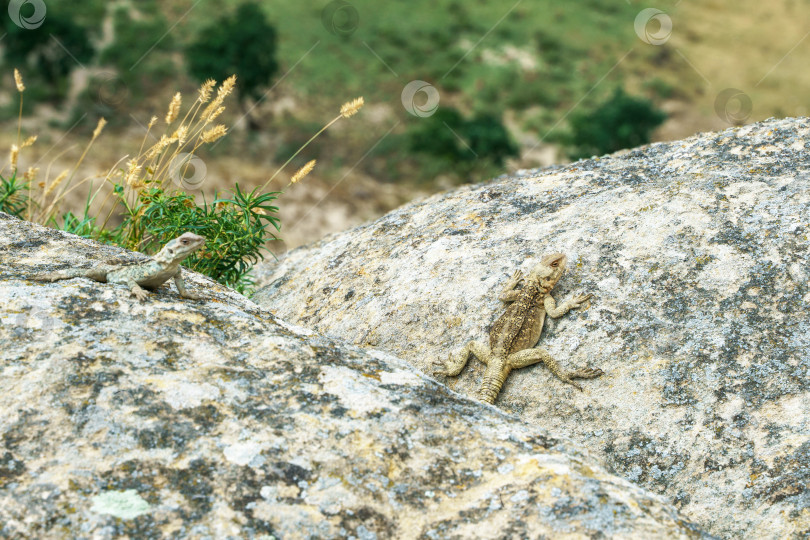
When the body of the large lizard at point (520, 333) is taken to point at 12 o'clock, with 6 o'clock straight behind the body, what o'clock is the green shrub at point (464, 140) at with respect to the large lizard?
The green shrub is roughly at 10 o'clock from the large lizard.

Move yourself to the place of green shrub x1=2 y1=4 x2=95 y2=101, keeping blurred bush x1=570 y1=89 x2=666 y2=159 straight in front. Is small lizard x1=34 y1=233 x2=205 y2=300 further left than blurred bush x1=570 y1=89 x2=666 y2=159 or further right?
right

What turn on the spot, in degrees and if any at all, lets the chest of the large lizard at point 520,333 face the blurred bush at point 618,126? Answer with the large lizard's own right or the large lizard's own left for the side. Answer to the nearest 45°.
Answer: approximately 45° to the large lizard's own left

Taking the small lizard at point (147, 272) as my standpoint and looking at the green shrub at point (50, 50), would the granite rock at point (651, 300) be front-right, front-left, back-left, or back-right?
back-right

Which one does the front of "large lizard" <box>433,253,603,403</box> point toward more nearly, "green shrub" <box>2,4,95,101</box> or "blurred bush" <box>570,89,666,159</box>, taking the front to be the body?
the blurred bush

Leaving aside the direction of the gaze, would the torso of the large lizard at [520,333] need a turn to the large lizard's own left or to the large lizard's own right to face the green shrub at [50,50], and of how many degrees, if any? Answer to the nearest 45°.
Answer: approximately 90° to the large lizard's own left

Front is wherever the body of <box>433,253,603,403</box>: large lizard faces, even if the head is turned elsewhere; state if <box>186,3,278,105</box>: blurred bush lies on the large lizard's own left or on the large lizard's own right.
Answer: on the large lizard's own left

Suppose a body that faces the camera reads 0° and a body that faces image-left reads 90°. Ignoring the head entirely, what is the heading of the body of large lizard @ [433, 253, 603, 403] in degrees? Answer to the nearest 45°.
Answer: approximately 225°

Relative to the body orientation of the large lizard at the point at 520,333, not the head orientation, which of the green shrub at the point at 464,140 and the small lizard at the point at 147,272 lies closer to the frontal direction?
the green shrub
